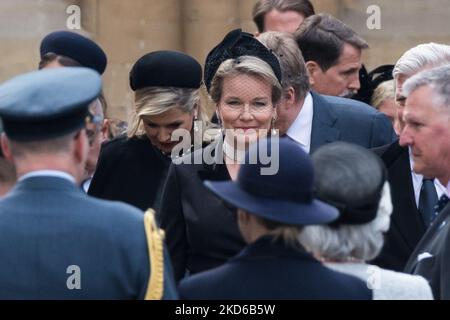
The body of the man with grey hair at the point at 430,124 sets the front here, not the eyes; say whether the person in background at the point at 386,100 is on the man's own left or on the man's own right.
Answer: on the man's own right

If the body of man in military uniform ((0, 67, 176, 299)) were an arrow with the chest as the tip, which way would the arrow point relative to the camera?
away from the camera

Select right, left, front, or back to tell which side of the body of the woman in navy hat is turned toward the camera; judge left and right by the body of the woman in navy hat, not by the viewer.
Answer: back

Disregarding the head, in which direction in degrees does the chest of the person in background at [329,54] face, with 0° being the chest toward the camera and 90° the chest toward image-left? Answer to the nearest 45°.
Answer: approximately 315°

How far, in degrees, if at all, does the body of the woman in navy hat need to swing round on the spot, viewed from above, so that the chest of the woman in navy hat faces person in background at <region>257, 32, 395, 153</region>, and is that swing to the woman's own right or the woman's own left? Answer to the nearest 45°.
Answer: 0° — they already face them

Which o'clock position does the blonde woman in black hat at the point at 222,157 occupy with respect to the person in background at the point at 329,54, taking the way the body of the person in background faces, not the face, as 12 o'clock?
The blonde woman in black hat is roughly at 2 o'clock from the person in background.

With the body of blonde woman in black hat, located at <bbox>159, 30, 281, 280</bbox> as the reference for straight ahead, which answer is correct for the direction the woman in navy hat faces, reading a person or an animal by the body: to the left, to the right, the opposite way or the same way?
the opposite way

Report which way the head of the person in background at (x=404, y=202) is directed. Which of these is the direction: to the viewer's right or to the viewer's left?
to the viewer's left

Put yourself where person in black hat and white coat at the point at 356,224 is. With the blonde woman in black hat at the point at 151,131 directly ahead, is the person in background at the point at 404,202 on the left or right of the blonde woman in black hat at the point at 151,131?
right
